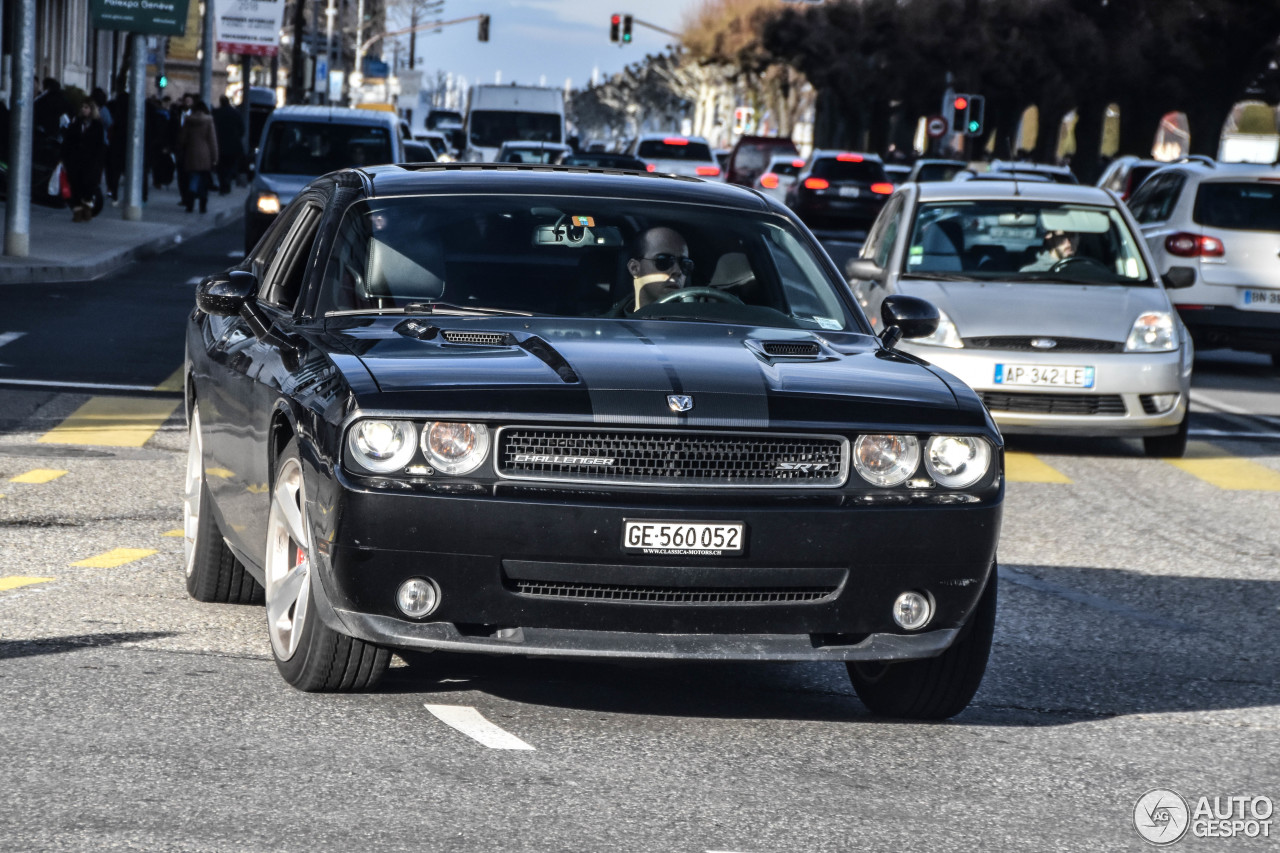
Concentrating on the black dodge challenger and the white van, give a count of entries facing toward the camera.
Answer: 2

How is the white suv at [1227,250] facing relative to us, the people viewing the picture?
facing away from the viewer and to the left of the viewer

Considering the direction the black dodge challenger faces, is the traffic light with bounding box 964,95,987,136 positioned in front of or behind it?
behind

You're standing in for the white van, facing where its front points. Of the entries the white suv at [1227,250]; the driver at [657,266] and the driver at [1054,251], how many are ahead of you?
3

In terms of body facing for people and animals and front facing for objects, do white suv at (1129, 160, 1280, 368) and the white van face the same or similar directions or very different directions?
very different directions

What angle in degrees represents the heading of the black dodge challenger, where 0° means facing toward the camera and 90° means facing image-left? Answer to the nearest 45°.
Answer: approximately 0°

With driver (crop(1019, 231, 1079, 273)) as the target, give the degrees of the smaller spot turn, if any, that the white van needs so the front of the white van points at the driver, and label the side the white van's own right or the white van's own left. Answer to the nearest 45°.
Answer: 0° — it already faces them

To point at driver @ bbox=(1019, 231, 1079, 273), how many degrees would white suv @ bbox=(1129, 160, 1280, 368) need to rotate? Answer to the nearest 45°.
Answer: approximately 135° to its left

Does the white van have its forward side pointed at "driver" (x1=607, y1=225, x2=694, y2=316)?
yes
